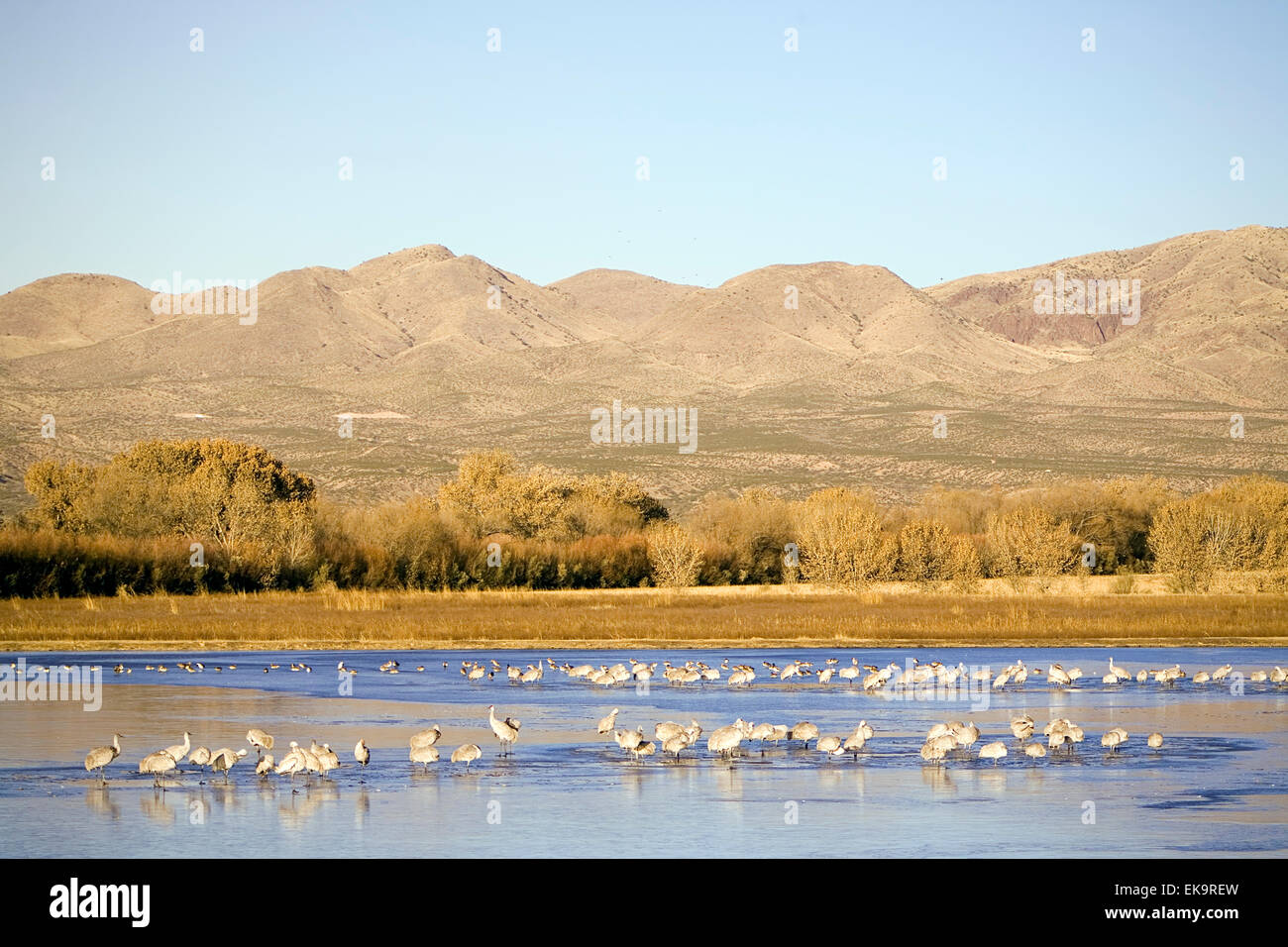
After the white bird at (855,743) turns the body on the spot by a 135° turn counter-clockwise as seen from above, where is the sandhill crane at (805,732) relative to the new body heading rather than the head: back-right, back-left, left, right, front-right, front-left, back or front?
front

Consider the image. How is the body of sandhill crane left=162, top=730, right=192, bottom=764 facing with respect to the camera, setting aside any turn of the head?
to the viewer's right

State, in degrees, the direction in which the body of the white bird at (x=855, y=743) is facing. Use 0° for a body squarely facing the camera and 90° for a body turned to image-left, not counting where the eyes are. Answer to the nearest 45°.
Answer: approximately 270°
